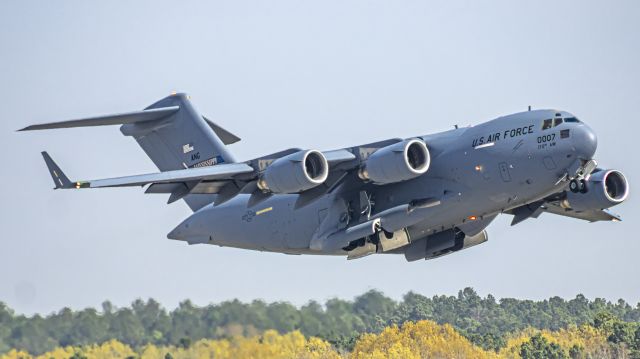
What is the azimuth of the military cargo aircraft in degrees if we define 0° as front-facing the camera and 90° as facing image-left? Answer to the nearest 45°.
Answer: approximately 315°
